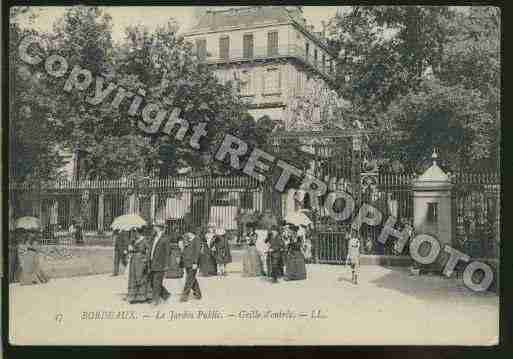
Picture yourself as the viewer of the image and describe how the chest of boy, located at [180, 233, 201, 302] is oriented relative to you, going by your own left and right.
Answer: facing the viewer and to the left of the viewer

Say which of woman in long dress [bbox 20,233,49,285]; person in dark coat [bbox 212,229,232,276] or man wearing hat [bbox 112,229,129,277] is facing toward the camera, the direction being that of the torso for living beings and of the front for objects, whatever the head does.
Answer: person in dark coat [bbox 212,229,232,276]

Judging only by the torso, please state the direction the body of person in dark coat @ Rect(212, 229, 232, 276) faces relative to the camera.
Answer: toward the camera

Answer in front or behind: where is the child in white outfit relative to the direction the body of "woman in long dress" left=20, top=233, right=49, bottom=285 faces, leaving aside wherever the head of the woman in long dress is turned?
behind

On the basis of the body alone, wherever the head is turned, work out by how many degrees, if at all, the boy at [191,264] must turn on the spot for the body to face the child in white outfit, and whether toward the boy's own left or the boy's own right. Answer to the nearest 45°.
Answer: approximately 135° to the boy's own left

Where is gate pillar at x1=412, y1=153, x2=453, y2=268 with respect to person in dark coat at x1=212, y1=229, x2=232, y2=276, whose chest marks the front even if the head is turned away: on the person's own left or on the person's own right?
on the person's own left

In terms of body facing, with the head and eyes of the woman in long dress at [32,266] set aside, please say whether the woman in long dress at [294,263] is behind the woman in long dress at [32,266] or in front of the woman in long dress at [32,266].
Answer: behind

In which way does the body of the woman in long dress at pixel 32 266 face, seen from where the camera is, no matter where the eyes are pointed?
to the viewer's left

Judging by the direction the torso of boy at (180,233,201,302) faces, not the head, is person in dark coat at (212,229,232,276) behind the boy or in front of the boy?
behind

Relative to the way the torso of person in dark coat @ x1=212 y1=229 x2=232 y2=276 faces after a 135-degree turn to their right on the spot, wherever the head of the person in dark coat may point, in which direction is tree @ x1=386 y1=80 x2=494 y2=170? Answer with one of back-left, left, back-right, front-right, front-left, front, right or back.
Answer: back-right

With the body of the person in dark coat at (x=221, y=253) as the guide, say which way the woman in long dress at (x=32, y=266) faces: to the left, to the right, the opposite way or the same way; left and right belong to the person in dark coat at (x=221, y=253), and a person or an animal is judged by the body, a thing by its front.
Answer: to the right
